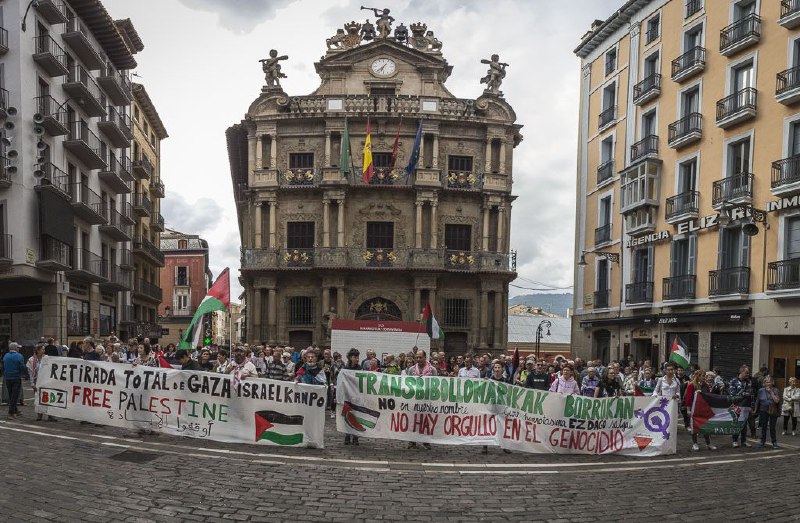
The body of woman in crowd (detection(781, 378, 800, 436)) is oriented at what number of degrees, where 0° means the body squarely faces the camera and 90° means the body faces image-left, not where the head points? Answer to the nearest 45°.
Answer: approximately 45°

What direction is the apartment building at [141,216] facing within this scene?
to the viewer's right

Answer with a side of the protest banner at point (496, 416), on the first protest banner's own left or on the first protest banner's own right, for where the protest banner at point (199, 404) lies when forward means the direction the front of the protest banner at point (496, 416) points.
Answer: on the first protest banner's own right

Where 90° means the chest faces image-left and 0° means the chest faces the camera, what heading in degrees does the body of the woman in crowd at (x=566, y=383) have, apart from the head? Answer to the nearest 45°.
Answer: approximately 0°
